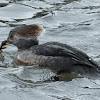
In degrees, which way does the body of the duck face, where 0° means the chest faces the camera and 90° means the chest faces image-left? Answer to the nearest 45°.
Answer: approximately 90°
